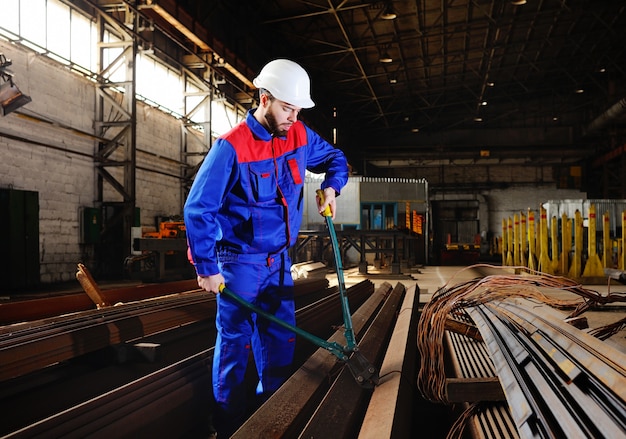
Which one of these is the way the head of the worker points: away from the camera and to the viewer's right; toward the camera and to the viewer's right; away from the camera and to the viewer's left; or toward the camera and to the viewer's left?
toward the camera and to the viewer's right

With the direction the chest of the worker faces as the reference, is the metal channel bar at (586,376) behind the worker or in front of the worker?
in front

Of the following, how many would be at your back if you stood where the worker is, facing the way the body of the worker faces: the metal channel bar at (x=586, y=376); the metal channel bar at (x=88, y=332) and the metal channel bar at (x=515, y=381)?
1

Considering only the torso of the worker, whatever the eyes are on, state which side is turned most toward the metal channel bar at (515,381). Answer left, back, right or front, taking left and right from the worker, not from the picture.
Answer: front

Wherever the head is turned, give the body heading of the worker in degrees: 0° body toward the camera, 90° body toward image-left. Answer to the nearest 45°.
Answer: approximately 315°

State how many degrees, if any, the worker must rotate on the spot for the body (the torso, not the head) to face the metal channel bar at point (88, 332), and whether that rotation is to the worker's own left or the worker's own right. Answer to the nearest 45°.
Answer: approximately 180°

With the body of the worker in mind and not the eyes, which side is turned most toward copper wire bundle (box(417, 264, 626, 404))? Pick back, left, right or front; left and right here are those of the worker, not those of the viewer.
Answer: left
